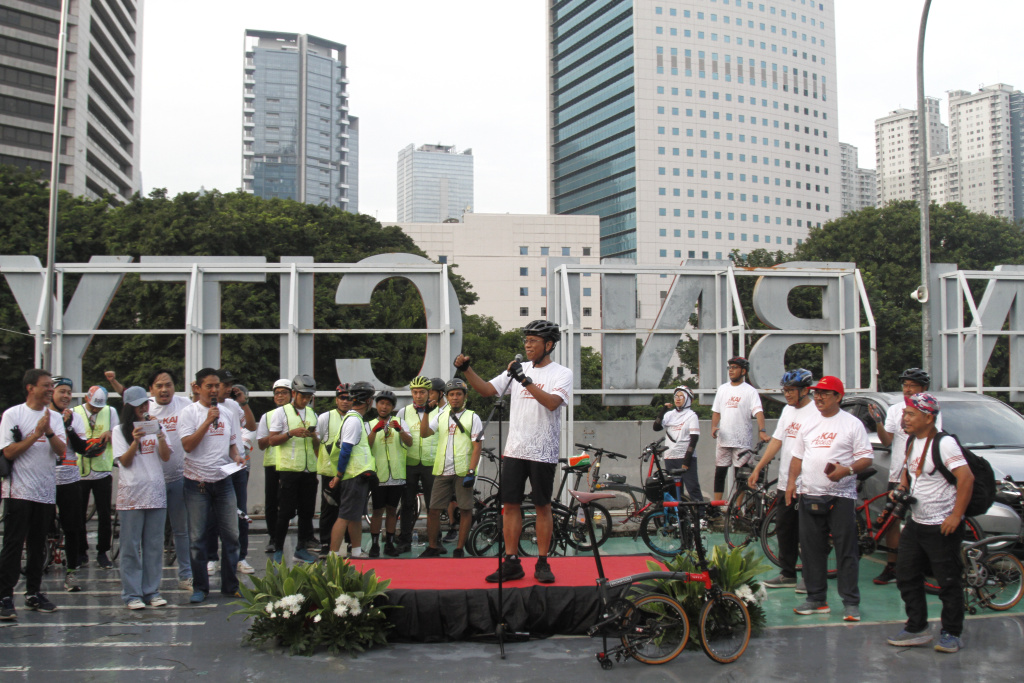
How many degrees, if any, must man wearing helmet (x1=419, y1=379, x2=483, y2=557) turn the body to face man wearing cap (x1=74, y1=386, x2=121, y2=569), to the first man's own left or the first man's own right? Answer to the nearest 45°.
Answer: approximately 90° to the first man's own right

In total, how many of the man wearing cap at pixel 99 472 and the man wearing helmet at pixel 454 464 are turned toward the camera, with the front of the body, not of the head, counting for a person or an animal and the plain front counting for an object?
2

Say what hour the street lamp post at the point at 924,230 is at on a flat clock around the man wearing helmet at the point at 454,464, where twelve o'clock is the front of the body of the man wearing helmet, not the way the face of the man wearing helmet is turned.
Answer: The street lamp post is roughly at 8 o'clock from the man wearing helmet.

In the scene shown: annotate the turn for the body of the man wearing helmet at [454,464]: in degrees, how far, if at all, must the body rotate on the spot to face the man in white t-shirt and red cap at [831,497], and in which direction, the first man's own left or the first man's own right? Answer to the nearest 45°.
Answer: approximately 45° to the first man's own left

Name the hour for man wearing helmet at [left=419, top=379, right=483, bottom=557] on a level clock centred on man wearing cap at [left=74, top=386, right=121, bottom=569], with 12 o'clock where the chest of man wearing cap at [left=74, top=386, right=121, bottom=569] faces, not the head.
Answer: man wearing helmet at [left=419, top=379, right=483, bottom=557] is roughly at 10 o'clock from man wearing cap at [left=74, top=386, right=121, bottom=569].

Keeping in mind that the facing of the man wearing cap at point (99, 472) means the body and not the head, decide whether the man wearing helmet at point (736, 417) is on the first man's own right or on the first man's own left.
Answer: on the first man's own left

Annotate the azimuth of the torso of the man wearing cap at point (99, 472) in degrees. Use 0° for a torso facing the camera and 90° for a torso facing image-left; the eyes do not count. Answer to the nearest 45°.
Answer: approximately 0°

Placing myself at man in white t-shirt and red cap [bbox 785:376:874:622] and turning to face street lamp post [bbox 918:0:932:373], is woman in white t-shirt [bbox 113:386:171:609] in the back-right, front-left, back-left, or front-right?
back-left

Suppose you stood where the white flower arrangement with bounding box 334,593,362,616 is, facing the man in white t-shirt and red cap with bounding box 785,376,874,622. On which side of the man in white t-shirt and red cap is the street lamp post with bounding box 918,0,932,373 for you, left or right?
left

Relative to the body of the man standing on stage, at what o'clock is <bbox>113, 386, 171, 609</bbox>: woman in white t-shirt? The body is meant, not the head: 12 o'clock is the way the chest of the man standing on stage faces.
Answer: The woman in white t-shirt is roughly at 2 o'clock from the man standing on stage.

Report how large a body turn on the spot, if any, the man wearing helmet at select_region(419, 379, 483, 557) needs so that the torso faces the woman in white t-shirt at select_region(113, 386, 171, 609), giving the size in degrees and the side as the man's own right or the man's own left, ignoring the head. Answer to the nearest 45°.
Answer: approximately 45° to the man's own right
